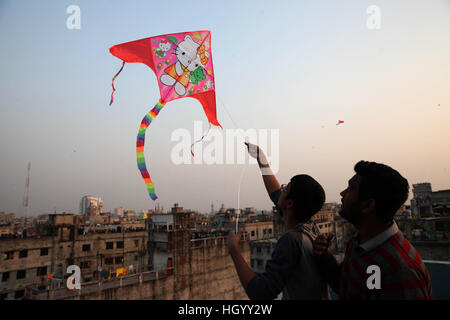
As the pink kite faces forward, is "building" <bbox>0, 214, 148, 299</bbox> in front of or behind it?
behind

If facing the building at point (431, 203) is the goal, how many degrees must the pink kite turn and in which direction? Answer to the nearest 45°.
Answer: approximately 135° to its left

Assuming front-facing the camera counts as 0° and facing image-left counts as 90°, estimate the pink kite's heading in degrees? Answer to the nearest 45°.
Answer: approximately 0°
